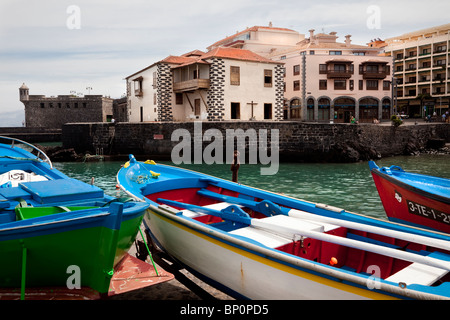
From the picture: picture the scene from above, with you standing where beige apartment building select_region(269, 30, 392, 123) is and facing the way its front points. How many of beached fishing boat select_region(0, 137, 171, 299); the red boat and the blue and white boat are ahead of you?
3

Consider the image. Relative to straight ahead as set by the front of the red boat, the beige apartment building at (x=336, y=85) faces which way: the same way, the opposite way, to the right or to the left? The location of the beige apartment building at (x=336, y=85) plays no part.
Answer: to the left

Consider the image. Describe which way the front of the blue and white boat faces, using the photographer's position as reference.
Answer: facing away from the viewer and to the left of the viewer

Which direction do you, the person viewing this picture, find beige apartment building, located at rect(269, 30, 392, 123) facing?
facing the viewer

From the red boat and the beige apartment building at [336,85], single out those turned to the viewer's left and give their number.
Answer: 1

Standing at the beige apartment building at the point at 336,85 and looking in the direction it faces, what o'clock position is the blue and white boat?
The blue and white boat is roughly at 12 o'clock from the beige apartment building.

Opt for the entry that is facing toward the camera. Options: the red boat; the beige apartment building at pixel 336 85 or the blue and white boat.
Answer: the beige apartment building

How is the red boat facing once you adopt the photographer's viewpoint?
facing to the left of the viewer

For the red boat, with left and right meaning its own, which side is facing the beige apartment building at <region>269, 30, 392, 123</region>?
right

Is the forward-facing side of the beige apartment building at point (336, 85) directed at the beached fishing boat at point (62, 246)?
yes

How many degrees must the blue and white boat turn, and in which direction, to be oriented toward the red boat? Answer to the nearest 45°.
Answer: approximately 90° to its right

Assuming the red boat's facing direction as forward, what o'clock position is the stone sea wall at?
The stone sea wall is roughly at 2 o'clock from the red boat.

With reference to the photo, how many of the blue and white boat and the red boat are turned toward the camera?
0

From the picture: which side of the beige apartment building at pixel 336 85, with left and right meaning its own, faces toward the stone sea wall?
front

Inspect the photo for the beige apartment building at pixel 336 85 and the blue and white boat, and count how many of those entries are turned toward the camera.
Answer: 1
